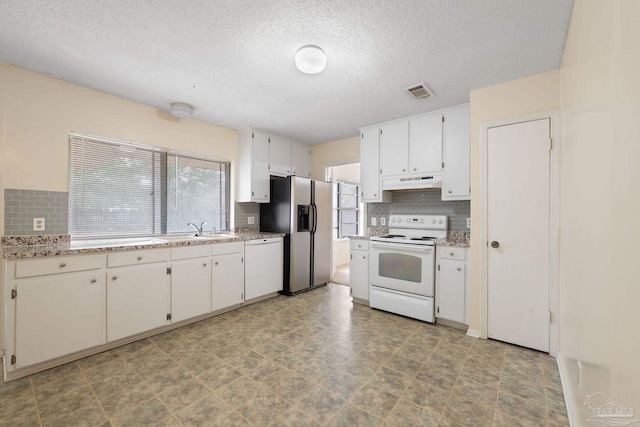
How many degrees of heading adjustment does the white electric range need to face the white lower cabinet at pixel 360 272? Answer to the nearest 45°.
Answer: approximately 45° to its right

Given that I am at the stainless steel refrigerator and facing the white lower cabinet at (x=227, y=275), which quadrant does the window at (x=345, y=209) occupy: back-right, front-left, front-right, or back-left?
back-right

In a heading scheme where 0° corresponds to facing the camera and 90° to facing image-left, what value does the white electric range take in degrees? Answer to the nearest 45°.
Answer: approximately 45°

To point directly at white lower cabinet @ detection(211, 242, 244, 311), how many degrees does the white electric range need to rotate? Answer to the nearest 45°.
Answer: approximately 45° to its right
